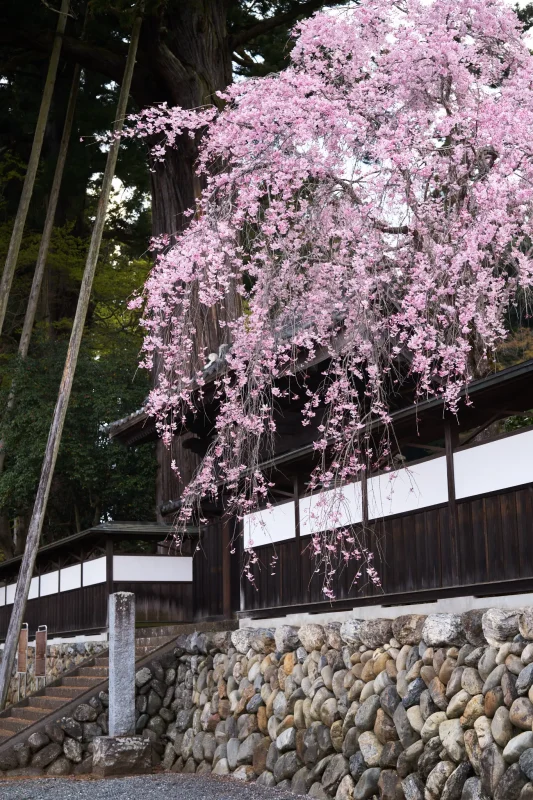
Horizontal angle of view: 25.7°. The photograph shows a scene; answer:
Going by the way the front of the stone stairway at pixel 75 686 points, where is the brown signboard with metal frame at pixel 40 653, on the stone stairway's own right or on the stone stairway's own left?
on the stone stairway's own right

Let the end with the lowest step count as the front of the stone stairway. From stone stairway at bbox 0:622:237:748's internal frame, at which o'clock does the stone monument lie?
The stone monument is roughly at 10 o'clock from the stone stairway.

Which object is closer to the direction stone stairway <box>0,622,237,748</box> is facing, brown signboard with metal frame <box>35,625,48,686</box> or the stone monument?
the stone monument

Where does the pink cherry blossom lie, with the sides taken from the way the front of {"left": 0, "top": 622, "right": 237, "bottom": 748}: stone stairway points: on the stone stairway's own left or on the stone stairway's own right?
on the stone stairway's own left

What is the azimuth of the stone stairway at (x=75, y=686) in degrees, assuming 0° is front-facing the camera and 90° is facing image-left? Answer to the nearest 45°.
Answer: approximately 45°
